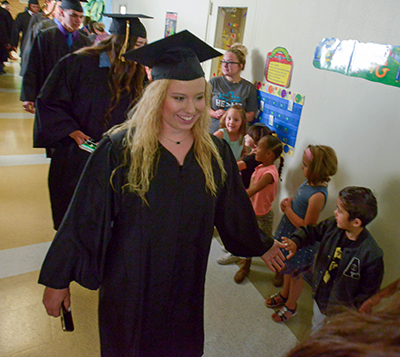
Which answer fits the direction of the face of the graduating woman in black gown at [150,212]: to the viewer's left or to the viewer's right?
to the viewer's right

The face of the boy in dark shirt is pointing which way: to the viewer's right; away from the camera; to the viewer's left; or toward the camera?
to the viewer's left

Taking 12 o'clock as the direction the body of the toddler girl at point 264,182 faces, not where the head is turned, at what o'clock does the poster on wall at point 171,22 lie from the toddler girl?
The poster on wall is roughly at 2 o'clock from the toddler girl.

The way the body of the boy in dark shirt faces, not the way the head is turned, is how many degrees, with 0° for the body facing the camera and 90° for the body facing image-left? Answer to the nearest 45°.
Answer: approximately 45°

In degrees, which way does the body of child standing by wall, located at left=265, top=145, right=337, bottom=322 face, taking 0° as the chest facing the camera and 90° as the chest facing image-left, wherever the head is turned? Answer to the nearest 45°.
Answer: approximately 90°

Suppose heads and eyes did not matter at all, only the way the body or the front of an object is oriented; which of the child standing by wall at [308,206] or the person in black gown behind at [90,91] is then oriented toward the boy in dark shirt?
the person in black gown behind

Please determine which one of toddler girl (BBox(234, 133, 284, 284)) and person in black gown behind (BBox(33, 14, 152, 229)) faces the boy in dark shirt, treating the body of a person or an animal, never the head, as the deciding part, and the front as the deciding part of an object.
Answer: the person in black gown behind

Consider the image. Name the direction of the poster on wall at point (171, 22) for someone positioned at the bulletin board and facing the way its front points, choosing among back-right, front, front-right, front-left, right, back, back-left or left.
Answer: right

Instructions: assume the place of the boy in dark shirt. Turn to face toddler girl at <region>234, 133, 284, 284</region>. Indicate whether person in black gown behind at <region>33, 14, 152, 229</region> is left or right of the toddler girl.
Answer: left

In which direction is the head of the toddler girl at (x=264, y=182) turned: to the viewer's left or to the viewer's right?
to the viewer's left

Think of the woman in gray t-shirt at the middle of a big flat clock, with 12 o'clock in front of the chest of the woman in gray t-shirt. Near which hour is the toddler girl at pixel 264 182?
The toddler girl is roughly at 10 o'clock from the woman in gray t-shirt.

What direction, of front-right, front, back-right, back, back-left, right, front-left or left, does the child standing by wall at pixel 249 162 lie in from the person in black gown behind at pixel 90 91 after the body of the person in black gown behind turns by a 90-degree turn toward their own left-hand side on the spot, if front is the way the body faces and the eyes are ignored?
front-right

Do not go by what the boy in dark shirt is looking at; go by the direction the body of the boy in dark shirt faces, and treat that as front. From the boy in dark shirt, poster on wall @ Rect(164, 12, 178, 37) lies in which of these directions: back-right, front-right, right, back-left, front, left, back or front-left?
right

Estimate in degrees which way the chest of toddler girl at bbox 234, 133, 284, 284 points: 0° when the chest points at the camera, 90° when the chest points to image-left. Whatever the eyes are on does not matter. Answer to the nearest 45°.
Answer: approximately 90°
